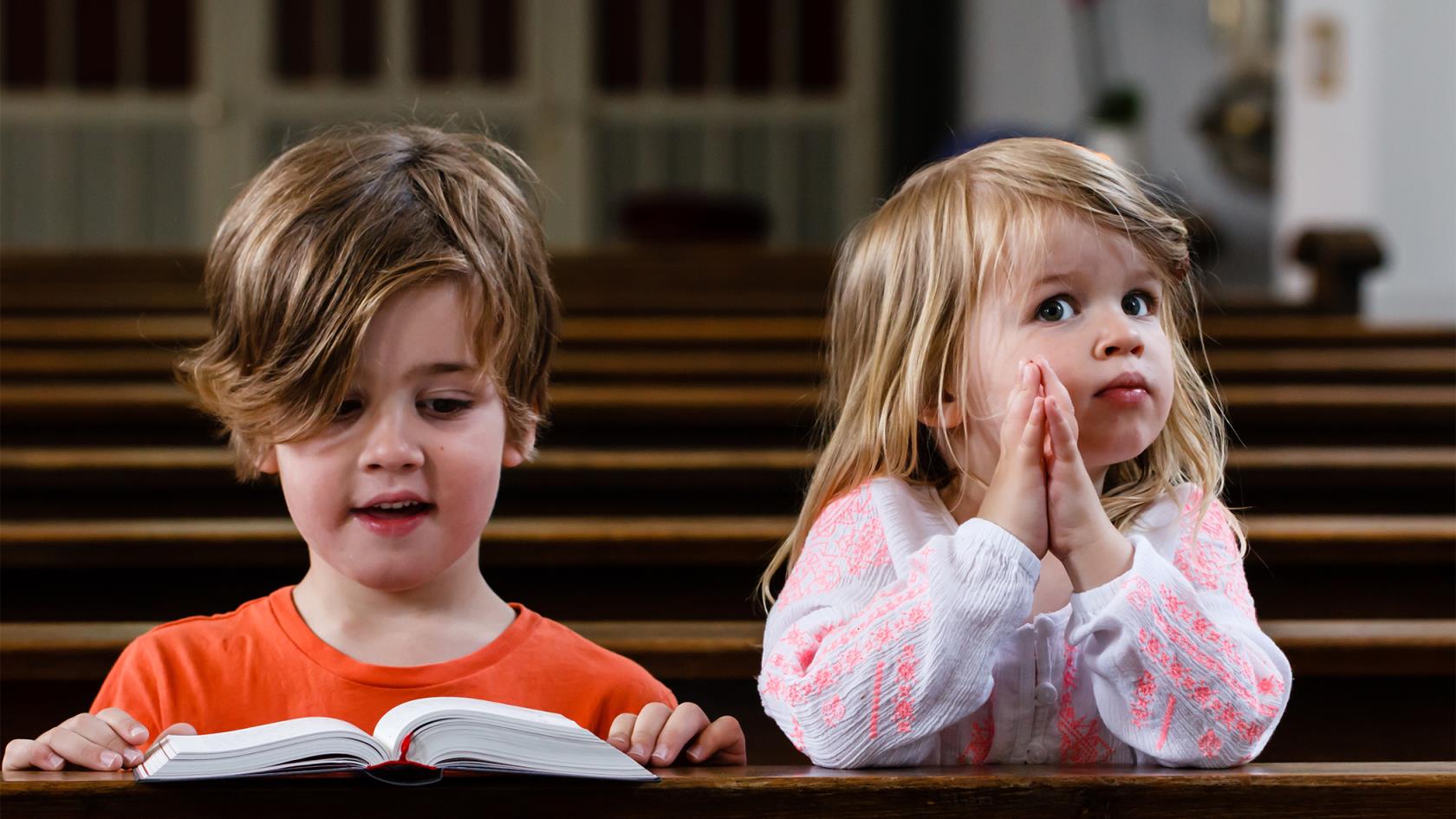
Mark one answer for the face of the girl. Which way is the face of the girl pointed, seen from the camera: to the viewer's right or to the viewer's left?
to the viewer's right

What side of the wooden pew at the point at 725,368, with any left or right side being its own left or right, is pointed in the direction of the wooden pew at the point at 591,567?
front

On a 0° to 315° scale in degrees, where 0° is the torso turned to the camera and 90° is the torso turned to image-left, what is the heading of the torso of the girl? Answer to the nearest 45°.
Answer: approximately 0°

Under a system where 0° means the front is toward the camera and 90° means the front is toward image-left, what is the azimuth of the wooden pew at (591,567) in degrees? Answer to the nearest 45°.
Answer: approximately 0°

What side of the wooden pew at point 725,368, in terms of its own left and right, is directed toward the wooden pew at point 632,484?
front
